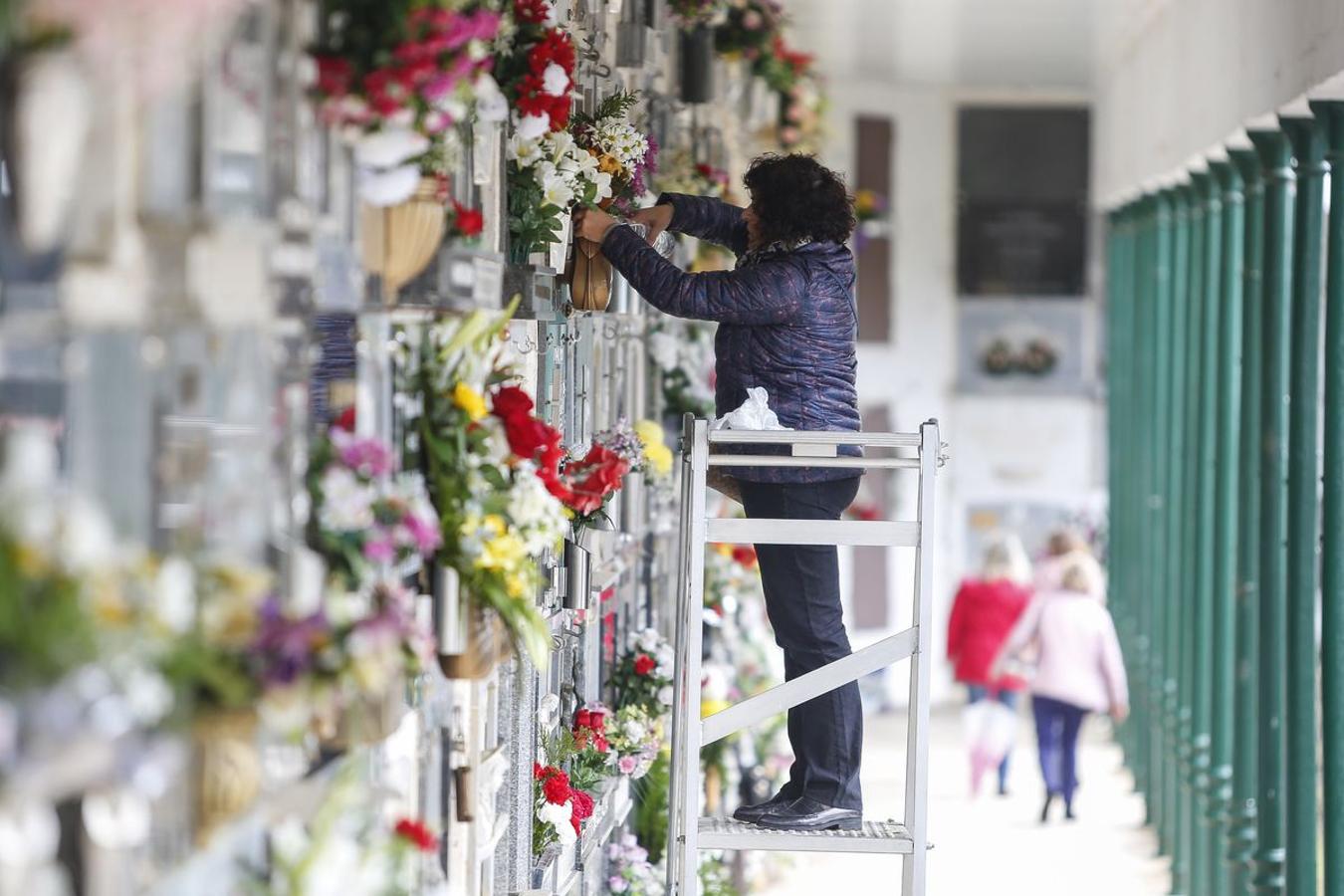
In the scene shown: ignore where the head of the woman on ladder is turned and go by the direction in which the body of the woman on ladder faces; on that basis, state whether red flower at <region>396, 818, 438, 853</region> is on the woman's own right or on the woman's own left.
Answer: on the woman's own left

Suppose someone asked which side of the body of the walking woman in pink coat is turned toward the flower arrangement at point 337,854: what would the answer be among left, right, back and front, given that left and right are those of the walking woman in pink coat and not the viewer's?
back

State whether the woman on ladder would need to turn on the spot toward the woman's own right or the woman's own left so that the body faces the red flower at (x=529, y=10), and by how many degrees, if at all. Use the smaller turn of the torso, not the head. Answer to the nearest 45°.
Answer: approximately 45° to the woman's own left

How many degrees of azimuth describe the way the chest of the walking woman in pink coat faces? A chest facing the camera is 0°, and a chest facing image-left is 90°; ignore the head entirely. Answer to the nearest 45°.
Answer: approximately 180°

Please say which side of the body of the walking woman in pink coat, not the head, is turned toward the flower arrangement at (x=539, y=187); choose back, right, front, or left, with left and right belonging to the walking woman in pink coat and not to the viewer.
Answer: back

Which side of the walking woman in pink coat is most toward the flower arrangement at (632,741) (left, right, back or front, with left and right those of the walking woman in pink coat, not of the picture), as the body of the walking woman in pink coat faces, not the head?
back

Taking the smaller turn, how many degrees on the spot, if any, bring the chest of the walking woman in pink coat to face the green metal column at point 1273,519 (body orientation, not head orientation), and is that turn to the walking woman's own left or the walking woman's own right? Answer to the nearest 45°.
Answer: approximately 180°

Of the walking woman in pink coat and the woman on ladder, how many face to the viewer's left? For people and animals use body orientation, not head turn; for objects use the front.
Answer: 1

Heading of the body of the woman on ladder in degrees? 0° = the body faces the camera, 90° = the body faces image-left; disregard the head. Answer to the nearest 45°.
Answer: approximately 90°

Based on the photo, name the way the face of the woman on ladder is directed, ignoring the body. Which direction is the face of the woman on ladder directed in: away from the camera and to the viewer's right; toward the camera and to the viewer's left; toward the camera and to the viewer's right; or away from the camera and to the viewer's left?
away from the camera and to the viewer's left

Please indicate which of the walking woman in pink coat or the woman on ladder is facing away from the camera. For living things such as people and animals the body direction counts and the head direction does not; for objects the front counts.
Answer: the walking woman in pink coat
